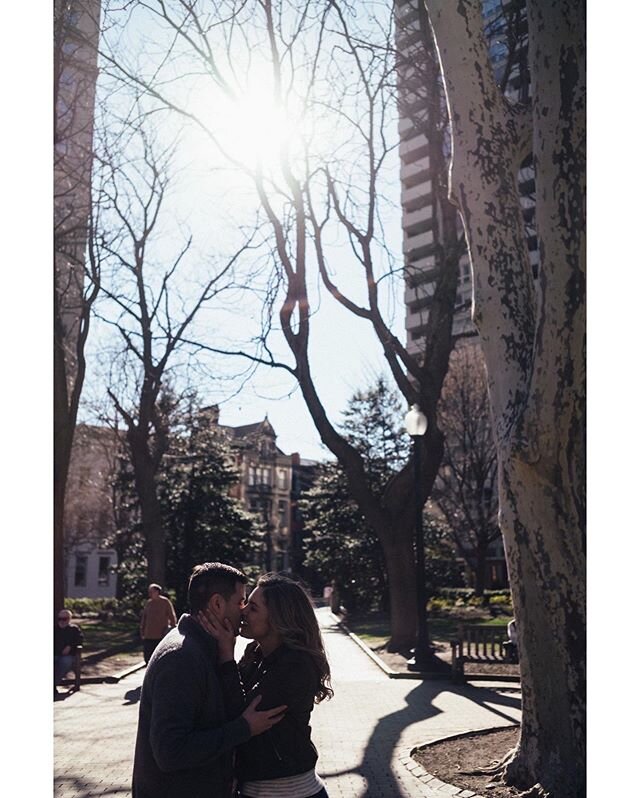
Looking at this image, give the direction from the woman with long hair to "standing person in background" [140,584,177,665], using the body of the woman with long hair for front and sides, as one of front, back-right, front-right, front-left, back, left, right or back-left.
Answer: right

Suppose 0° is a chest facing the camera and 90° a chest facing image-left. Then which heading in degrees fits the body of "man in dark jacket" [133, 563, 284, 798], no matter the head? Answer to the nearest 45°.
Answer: approximately 270°

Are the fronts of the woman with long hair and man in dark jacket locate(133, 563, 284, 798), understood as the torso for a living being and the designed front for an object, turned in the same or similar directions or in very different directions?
very different directions

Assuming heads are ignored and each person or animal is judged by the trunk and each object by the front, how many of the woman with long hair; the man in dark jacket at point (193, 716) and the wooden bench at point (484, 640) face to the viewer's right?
1

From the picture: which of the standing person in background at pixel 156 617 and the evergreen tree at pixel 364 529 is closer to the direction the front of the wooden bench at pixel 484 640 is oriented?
the standing person in background

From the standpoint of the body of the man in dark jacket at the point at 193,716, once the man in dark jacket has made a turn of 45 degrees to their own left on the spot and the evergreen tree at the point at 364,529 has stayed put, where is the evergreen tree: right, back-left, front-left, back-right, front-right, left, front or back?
front-left

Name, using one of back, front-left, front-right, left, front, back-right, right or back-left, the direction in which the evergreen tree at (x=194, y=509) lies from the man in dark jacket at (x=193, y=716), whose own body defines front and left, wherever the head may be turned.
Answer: left

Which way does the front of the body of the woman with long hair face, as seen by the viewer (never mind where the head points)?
to the viewer's left

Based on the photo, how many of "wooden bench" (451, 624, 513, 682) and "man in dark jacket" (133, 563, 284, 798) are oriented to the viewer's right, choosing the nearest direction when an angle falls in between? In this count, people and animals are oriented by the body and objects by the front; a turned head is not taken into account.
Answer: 1

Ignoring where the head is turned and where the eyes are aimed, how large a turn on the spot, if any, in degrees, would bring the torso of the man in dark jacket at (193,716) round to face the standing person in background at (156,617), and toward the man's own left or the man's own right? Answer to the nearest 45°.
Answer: approximately 90° to the man's own left

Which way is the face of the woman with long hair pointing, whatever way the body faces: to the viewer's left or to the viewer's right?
to the viewer's left
